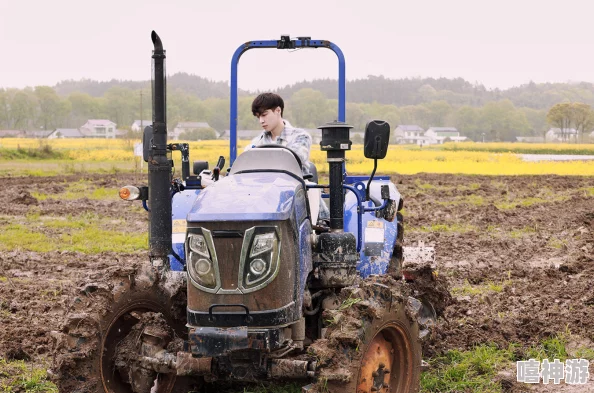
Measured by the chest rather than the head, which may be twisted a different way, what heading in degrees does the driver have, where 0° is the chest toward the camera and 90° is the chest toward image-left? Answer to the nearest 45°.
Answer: approximately 45°
